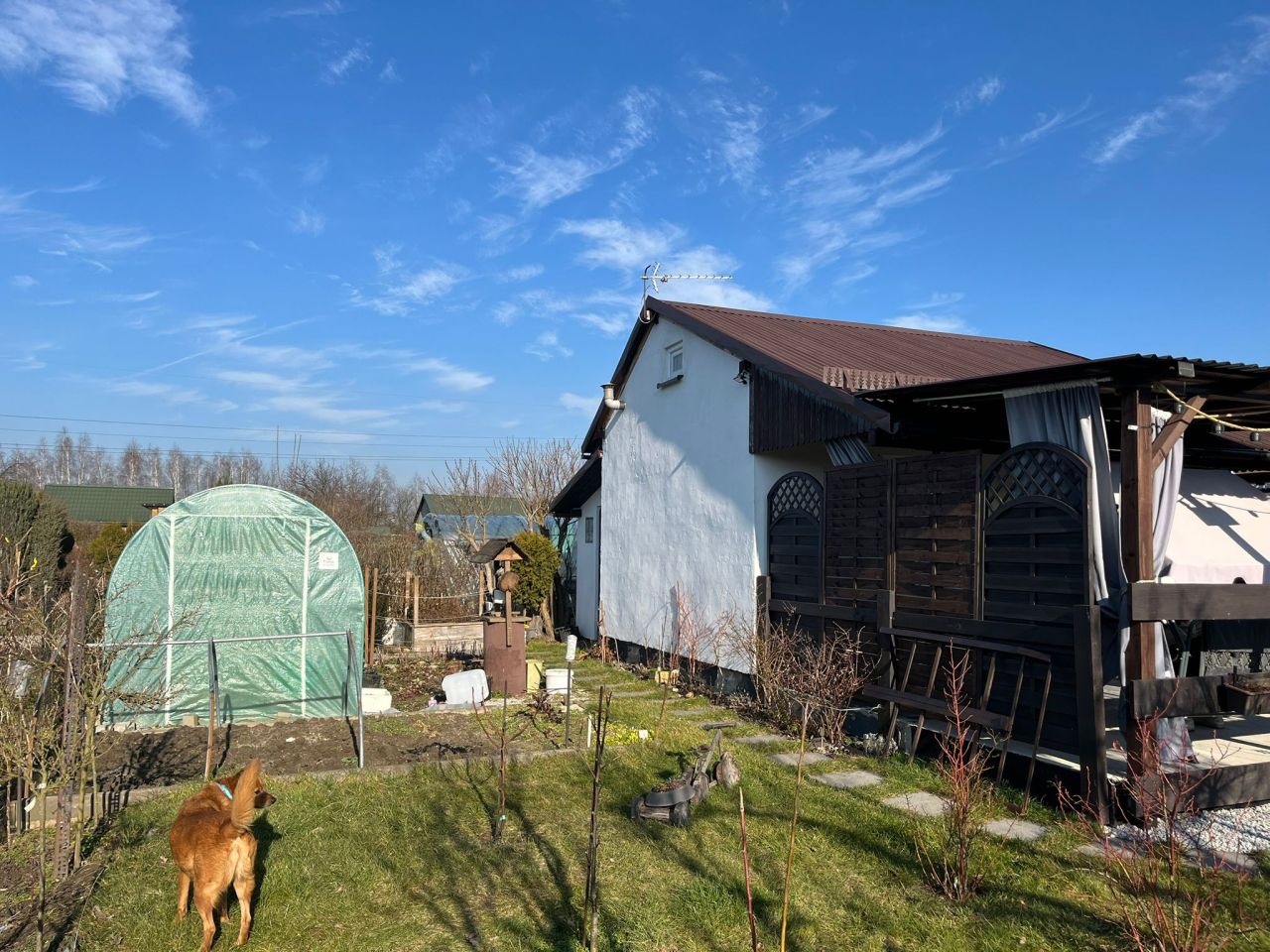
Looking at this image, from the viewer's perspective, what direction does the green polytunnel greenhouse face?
toward the camera

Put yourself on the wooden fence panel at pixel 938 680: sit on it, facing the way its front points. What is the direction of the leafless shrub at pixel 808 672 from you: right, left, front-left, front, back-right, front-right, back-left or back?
right

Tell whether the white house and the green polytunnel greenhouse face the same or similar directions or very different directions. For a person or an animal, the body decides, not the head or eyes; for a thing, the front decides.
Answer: same or similar directions

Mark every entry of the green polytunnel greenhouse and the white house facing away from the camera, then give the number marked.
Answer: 0

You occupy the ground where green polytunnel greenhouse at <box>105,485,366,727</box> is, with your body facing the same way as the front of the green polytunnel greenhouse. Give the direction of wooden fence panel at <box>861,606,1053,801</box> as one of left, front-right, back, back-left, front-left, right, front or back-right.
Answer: front-left

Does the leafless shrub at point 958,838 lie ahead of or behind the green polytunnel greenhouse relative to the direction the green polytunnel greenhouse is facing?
ahead

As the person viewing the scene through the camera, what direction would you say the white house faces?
facing the viewer and to the right of the viewer

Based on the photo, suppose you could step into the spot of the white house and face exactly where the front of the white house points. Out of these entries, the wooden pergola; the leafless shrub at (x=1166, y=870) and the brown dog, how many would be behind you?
0

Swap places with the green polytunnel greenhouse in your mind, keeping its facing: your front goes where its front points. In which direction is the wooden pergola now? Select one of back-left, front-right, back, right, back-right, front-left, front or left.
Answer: front-left

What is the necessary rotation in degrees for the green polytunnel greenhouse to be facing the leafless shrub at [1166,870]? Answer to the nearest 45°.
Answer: approximately 45° to its left

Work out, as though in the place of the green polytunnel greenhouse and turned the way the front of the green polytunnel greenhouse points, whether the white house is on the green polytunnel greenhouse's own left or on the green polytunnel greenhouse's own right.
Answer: on the green polytunnel greenhouse's own left
